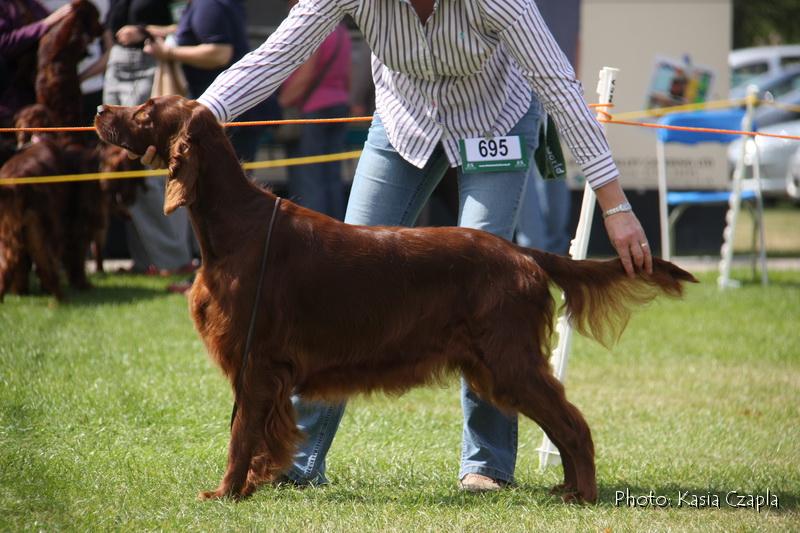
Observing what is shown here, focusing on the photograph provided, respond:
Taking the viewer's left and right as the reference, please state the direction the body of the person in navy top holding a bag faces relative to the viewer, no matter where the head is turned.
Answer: facing to the left of the viewer

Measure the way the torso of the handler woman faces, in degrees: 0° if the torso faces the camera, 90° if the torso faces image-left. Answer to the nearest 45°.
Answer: approximately 0°

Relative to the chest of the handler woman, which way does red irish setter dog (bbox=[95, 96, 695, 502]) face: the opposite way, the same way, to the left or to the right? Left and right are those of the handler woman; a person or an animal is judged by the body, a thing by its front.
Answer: to the right

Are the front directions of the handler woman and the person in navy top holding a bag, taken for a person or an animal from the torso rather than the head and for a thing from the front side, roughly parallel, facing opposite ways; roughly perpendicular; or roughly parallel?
roughly perpendicular

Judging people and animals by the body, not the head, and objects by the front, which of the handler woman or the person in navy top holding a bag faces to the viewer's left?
the person in navy top holding a bag

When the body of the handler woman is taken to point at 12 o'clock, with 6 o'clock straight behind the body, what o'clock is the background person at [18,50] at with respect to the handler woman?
The background person is roughly at 5 o'clock from the handler woman.

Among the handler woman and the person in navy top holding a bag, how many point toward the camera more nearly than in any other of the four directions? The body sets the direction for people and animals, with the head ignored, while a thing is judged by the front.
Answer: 1

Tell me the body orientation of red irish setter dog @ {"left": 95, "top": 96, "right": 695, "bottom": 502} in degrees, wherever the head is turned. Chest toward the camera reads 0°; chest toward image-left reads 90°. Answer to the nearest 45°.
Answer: approximately 90°

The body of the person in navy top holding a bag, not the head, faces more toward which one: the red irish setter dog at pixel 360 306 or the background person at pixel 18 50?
the background person

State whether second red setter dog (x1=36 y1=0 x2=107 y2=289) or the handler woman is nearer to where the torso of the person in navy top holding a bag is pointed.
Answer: the second red setter dog

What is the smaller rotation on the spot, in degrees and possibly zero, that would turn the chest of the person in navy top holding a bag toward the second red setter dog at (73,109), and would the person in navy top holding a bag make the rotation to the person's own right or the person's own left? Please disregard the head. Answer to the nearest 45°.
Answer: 0° — they already face it
